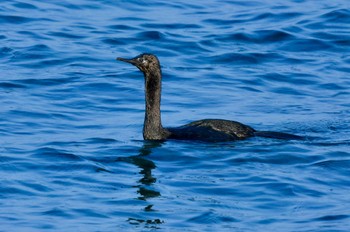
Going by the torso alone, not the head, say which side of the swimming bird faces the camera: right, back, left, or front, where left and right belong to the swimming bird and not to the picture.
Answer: left
